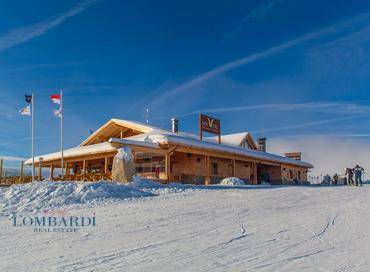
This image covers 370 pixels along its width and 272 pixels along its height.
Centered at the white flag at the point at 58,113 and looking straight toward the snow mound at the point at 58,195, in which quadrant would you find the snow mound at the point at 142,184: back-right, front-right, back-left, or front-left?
front-left

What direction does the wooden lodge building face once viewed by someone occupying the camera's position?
facing the viewer and to the left of the viewer

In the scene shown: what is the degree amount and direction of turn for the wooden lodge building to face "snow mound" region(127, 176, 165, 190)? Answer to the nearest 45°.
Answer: approximately 45° to its left

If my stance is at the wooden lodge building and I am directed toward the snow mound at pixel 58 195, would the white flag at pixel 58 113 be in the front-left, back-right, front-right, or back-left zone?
front-right

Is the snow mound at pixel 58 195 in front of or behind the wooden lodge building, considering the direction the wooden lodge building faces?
in front
